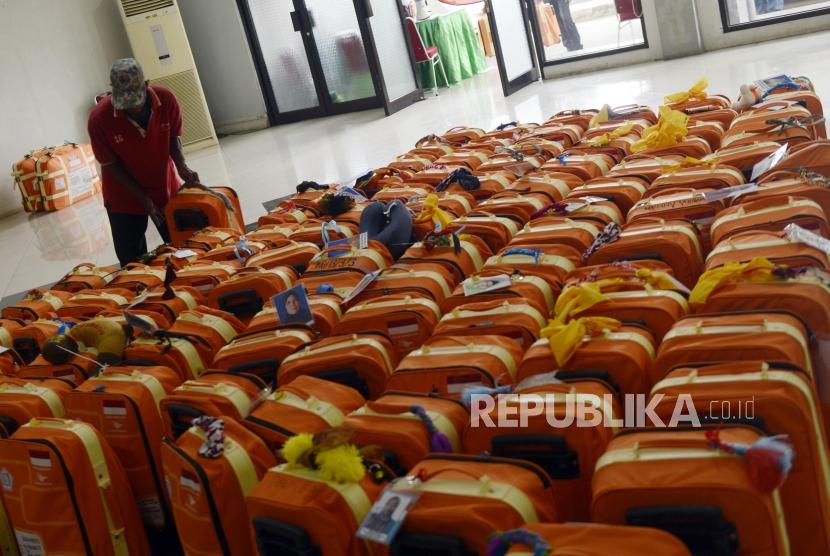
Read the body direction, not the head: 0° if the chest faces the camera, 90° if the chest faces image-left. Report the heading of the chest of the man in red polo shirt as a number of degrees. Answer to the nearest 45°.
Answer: approximately 315°

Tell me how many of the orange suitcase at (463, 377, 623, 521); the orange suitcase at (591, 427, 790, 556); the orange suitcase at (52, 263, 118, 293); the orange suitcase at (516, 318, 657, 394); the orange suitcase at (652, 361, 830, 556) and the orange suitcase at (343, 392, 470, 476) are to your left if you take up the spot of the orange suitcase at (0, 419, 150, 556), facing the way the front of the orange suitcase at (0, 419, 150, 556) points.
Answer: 5

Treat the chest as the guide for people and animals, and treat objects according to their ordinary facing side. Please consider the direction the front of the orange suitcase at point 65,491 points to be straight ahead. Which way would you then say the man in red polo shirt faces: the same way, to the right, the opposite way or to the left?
to the left

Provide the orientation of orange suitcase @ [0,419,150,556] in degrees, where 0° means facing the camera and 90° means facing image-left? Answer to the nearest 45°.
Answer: approximately 45°
